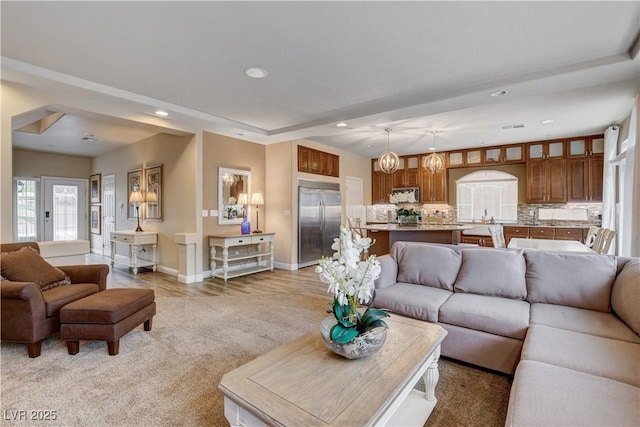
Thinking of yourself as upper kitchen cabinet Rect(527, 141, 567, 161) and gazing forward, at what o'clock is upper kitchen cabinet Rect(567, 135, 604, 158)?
upper kitchen cabinet Rect(567, 135, 604, 158) is roughly at 9 o'clock from upper kitchen cabinet Rect(527, 141, 567, 161).

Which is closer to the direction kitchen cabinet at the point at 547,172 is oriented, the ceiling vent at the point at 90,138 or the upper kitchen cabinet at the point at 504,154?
the ceiling vent

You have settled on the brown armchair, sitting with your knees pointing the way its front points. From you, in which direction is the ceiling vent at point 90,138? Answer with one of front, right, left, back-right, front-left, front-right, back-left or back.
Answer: back-left

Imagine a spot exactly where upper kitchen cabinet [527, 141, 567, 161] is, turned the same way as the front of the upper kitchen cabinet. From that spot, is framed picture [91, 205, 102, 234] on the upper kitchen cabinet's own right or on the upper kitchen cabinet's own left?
on the upper kitchen cabinet's own right

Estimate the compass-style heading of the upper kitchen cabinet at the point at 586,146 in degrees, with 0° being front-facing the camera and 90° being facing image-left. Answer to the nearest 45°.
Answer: approximately 0°

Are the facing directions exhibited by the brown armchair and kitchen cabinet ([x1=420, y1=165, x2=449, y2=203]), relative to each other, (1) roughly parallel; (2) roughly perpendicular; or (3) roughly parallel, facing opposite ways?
roughly perpendicular

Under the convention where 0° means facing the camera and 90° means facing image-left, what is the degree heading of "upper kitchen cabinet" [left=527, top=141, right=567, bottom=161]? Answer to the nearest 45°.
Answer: approximately 0°

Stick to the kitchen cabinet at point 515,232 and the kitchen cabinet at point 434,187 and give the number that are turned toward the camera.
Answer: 2

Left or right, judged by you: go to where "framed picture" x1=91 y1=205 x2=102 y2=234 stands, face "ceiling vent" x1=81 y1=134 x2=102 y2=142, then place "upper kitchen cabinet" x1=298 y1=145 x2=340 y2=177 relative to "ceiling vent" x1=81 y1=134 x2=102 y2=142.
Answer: left
